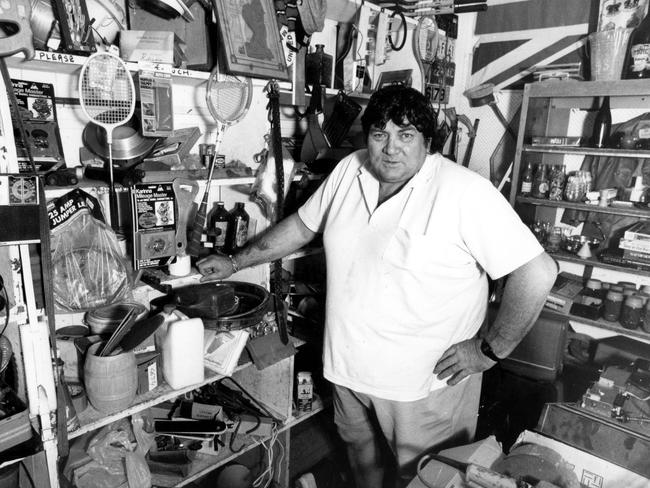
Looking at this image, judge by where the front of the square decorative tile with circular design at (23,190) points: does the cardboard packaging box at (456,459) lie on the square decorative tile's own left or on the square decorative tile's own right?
on the square decorative tile's own left

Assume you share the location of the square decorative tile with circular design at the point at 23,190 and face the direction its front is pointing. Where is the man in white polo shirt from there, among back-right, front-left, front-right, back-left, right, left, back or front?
left

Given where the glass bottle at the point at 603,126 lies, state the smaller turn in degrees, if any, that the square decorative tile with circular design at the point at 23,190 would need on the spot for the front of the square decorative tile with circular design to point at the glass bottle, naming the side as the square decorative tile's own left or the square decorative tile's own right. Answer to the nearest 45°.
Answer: approximately 90° to the square decorative tile's own left

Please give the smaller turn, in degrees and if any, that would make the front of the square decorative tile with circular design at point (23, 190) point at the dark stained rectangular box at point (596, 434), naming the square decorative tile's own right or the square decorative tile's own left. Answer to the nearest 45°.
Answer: approximately 45° to the square decorative tile's own left

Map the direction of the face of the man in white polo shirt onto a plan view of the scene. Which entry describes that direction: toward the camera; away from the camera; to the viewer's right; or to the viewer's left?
toward the camera

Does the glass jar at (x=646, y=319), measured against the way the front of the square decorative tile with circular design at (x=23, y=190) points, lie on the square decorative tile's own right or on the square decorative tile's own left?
on the square decorative tile's own left

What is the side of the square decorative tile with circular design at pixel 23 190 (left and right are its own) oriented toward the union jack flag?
left

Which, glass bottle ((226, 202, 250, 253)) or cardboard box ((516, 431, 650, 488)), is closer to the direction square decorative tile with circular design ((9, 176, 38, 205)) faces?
the cardboard box

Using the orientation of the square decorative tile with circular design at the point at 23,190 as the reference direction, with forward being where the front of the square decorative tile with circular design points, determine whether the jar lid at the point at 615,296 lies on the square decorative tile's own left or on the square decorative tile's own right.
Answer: on the square decorative tile's own left

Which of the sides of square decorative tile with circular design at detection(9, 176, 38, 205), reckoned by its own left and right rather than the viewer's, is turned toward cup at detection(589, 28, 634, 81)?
left

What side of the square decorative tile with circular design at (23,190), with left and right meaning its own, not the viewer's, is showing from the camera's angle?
front

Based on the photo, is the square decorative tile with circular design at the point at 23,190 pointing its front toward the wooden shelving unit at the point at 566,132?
no

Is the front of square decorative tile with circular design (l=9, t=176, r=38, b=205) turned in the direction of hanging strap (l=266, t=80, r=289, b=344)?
no

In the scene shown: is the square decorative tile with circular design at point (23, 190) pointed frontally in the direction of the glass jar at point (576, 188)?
no

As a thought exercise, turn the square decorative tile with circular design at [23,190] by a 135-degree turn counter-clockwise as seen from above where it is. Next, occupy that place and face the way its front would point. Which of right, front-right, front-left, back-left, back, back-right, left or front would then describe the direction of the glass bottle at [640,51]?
front-right
